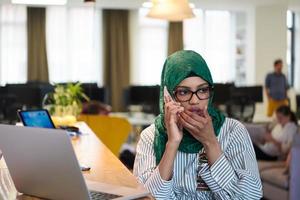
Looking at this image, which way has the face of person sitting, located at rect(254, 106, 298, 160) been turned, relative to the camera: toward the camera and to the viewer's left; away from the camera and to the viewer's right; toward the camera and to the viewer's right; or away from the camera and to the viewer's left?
toward the camera and to the viewer's left

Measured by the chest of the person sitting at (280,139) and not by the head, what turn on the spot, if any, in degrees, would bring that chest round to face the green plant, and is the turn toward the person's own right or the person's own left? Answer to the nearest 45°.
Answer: approximately 45° to the person's own left

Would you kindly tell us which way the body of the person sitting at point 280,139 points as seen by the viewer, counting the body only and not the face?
to the viewer's left

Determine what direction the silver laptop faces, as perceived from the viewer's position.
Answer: facing away from the viewer and to the right of the viewer

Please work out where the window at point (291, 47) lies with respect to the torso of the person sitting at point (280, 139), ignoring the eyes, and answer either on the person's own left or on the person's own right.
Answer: on the person's own right
